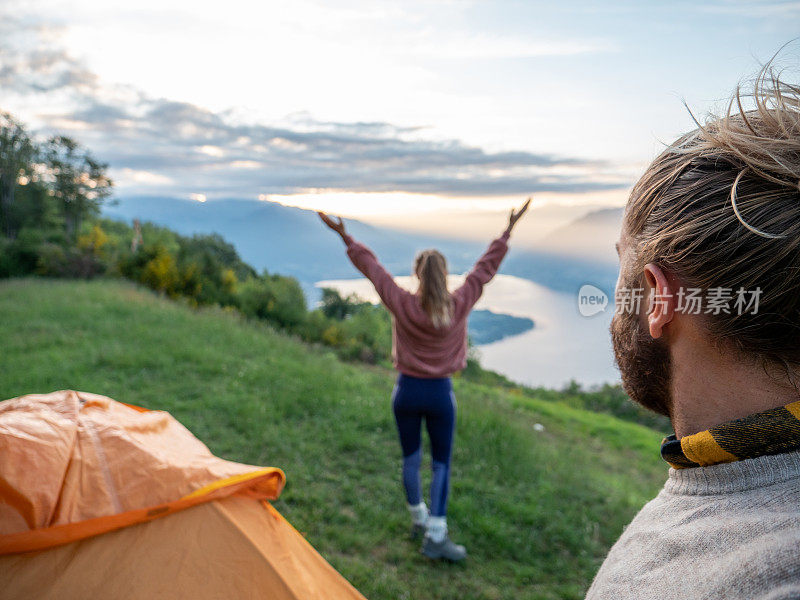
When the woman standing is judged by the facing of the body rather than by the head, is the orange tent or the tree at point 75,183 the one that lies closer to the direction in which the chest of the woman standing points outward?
the tree

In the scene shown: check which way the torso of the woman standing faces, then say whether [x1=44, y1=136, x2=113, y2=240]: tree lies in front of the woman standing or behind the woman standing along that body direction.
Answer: in front

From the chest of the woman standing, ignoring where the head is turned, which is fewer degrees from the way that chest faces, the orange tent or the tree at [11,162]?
the tree

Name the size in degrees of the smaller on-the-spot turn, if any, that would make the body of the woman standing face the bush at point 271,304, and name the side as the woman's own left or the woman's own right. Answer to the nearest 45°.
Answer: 0° — they already face it

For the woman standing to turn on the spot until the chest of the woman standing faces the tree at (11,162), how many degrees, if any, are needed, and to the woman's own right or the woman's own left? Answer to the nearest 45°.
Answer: approximately 45° to the woman's own left

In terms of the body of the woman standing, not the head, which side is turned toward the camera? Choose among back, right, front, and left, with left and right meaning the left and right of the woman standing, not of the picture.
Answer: back

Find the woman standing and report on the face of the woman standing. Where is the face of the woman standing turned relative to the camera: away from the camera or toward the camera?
away from the camera
